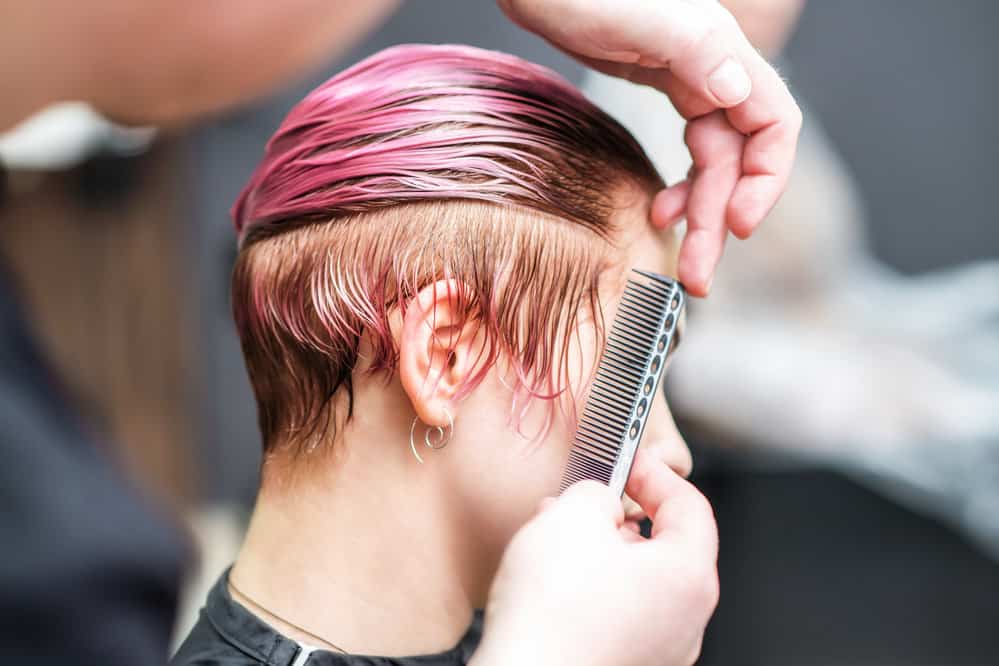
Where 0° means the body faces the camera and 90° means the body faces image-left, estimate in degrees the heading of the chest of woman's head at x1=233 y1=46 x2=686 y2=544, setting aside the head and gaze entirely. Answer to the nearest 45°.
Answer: approximately 270°

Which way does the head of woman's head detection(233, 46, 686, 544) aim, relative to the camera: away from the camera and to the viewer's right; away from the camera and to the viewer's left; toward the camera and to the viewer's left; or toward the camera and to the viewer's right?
away from the camera and to the viewer's right
